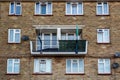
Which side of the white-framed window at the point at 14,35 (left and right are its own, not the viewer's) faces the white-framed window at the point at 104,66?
left

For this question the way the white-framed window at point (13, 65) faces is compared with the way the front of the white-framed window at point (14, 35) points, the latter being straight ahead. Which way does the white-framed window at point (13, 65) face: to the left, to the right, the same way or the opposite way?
the same way

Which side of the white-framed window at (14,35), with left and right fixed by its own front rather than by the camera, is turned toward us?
front

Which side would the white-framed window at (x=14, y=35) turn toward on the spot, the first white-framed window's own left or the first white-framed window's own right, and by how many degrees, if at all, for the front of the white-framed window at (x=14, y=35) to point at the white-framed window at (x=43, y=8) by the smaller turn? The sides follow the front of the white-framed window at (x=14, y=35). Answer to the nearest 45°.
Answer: approximately 90° to the first white-framed window's own left

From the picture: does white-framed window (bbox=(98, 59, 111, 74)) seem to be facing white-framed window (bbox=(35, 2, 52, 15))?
no

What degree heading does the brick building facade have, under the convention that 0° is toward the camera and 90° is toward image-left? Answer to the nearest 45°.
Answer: approximately 0°

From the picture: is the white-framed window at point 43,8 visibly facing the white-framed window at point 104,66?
no

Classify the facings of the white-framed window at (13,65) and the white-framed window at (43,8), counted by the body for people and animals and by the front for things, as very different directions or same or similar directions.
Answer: same or similar directions

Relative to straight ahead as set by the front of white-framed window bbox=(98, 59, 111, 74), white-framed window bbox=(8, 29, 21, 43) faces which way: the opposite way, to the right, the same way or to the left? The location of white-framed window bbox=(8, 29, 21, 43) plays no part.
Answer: the same way

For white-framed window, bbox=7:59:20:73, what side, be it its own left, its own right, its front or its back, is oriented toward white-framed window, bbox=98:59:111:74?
left

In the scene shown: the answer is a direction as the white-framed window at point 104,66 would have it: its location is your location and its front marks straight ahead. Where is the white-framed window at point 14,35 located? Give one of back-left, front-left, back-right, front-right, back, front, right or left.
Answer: right

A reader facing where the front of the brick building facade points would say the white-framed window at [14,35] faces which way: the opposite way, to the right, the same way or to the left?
the same way

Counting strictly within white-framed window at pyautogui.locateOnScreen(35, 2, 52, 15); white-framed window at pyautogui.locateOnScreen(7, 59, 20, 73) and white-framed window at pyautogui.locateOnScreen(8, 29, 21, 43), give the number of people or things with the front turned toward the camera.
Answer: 3

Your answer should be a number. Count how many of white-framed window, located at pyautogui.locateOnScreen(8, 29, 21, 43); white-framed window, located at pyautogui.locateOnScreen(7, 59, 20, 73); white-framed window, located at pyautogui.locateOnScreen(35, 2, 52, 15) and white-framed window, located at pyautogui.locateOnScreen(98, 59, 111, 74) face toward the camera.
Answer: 4

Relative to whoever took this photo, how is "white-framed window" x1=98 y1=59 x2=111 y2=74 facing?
facing the viewer

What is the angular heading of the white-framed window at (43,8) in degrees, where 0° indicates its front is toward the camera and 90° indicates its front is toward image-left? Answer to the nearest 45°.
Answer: approximately 0°
